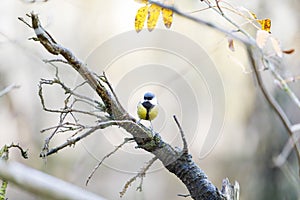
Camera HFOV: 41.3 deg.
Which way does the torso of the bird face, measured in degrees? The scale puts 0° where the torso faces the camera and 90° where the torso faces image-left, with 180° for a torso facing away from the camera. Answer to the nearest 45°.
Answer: approximately 0°
